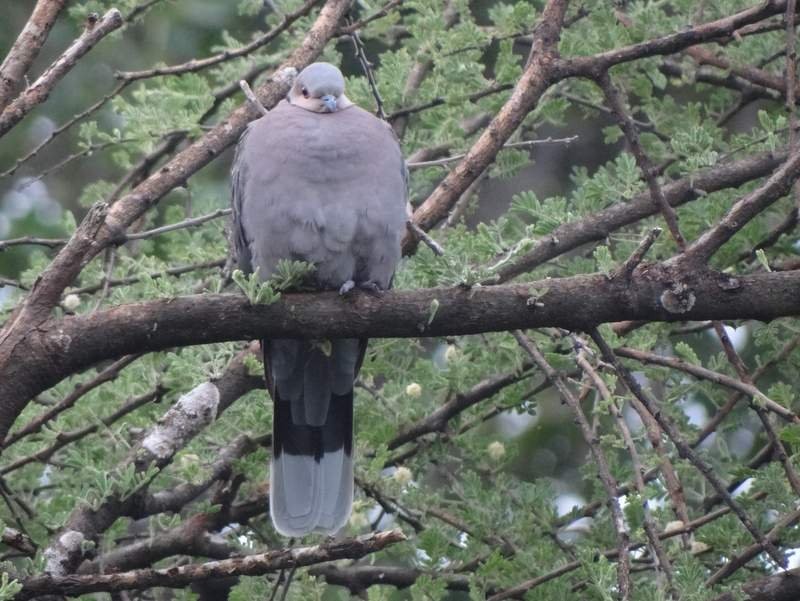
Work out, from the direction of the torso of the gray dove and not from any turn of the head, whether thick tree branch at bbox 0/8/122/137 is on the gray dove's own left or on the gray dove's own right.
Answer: on the gray dove's own right

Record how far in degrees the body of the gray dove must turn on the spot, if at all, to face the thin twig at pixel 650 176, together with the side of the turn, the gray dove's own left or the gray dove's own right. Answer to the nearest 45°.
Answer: approximately 45° to the gray dove's own left

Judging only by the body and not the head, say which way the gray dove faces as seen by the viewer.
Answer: toward the camera

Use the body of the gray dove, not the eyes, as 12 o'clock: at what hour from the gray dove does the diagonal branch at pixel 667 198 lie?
The diagonal branch is roughly at 9 o'clock from the gray dove.

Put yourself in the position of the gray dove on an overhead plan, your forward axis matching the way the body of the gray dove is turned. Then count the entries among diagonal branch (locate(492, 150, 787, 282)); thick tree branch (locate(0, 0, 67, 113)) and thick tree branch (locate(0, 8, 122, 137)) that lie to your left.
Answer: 1
